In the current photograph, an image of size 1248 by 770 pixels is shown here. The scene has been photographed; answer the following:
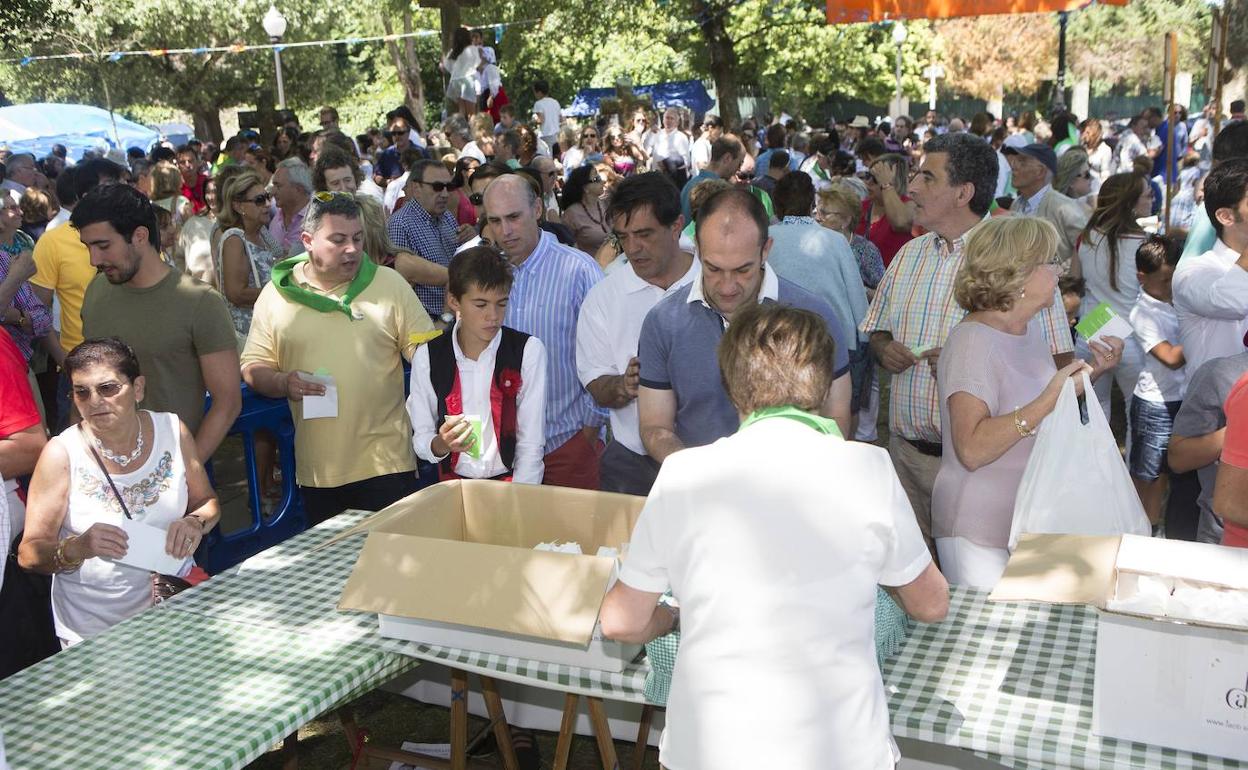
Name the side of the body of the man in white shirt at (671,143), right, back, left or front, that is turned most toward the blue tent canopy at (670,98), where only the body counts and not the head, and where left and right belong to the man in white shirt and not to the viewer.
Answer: back

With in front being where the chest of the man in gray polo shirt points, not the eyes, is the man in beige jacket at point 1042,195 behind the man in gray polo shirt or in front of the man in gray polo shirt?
behind

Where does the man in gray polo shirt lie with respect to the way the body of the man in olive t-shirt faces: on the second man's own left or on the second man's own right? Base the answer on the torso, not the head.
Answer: on the second man's own left

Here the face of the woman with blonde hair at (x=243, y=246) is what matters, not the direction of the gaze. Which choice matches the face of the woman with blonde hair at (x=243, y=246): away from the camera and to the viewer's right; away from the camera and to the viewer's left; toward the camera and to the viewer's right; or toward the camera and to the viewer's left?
toward the camera and to the viewer's right

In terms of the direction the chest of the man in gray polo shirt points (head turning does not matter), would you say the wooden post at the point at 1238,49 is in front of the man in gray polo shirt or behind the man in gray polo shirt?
behind

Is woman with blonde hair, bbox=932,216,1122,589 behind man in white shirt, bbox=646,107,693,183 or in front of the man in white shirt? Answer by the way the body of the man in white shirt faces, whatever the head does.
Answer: in front

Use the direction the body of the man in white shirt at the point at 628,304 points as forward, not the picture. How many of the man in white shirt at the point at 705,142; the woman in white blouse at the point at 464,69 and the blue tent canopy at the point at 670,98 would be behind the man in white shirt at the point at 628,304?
3

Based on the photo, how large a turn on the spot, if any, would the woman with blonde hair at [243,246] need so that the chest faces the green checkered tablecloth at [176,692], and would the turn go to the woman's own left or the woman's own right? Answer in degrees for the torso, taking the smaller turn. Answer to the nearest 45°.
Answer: approximately 45° to the woman's own right

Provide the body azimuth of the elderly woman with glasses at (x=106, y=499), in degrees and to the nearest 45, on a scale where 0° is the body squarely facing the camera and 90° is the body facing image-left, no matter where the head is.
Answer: approximately 0°
